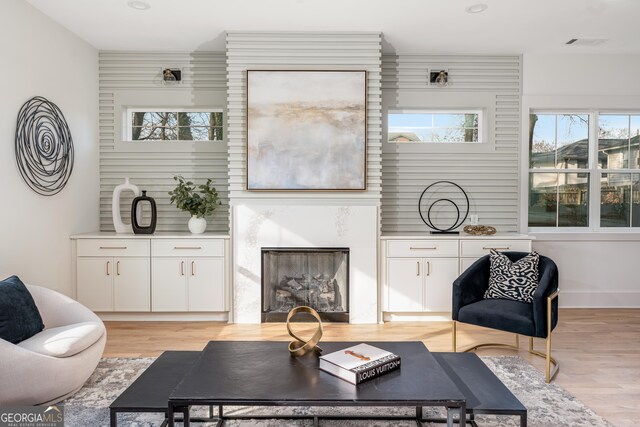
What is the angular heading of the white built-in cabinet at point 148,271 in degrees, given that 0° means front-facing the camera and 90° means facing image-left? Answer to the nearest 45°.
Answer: approximately 0°

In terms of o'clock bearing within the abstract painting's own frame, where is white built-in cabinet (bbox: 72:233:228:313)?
The white built-in cabinet is roughly at 3 o'clock from the abstract painting.

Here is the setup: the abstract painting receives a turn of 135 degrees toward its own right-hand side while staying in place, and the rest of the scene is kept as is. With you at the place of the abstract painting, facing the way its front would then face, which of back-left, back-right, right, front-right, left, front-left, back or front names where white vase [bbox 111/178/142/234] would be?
front-left

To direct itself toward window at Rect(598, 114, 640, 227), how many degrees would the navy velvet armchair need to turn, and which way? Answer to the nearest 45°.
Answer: approximately 180°

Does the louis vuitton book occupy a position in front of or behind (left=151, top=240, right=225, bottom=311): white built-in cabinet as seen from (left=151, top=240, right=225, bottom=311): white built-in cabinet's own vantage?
in front

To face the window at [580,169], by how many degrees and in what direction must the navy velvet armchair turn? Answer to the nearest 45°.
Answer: approximately 135° to its right

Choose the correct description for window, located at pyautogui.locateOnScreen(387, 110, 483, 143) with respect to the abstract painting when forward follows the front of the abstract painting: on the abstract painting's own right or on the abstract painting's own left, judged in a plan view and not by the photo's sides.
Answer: on the abstract painting's own left

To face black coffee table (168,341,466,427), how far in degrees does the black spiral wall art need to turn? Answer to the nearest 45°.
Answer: approximately 45° to its right

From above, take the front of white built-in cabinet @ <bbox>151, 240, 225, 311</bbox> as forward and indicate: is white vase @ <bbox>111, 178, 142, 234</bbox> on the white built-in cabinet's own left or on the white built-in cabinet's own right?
on the white built-in cabinet's own right

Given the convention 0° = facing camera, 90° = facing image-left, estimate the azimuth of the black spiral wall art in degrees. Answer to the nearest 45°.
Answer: approximately 315°

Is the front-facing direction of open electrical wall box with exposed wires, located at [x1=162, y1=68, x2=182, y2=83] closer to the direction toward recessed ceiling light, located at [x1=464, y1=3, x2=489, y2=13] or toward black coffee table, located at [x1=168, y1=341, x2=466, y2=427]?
the black coffee table

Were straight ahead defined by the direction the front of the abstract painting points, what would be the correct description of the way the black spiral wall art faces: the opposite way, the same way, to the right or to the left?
to the left
